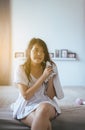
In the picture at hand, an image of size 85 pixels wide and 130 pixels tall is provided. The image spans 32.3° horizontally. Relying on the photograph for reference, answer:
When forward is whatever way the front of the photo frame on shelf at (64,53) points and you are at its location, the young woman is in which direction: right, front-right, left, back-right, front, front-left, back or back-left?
front

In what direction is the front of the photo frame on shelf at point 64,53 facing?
toward the camera
